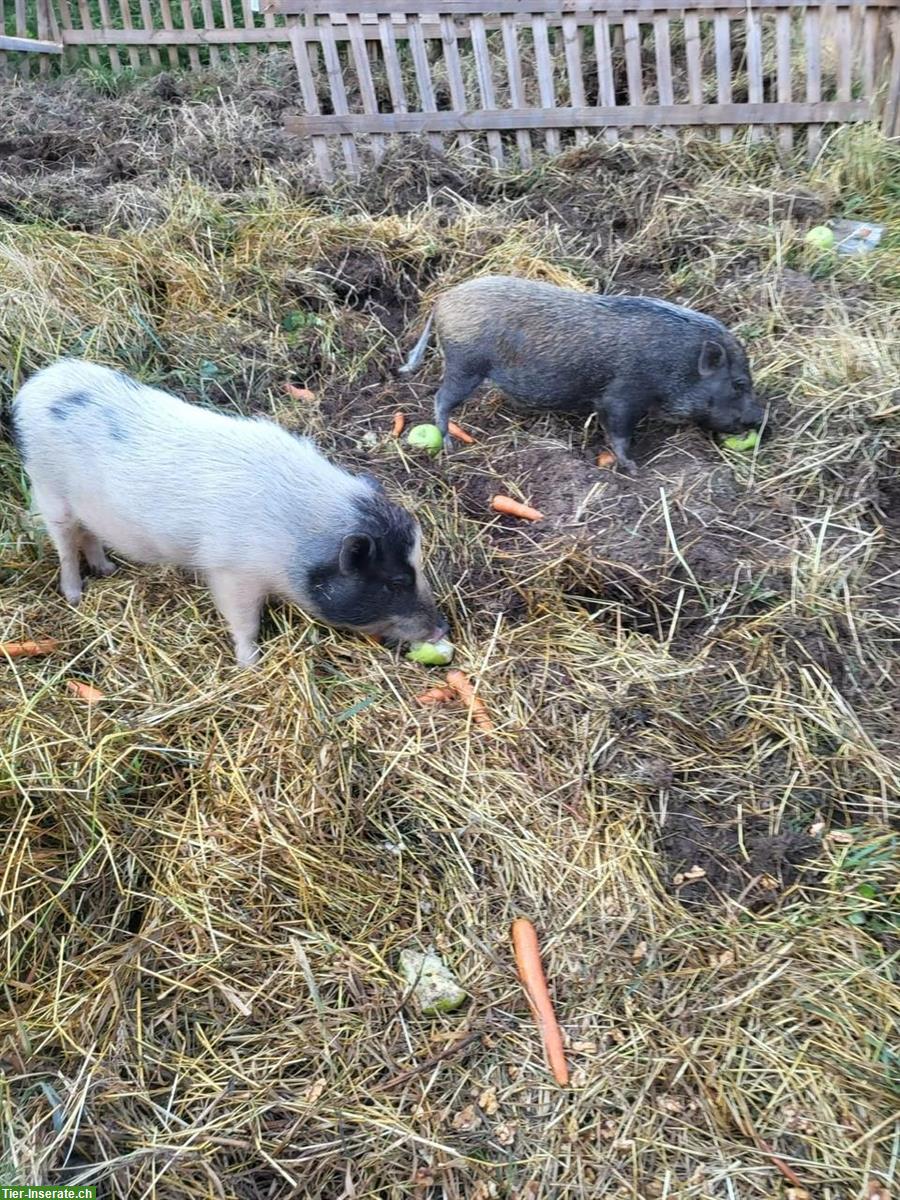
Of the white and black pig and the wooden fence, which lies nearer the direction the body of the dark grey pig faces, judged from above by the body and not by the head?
the wooden fence

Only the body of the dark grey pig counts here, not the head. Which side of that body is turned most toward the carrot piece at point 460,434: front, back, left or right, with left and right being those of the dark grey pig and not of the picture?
back

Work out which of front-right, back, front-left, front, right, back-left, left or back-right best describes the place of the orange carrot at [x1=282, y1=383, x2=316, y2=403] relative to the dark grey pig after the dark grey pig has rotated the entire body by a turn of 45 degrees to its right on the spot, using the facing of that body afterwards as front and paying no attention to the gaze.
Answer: back-right

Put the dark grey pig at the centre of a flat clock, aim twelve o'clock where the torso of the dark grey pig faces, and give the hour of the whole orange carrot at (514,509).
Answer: The whole orange carrot is roughly at 4 o'clock from the dark grey pig.

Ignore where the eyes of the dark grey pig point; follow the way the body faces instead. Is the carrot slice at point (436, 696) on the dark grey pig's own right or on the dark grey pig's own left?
on the dark grey pig's own right

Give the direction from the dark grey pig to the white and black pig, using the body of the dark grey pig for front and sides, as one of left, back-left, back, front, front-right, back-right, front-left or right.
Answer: back-right

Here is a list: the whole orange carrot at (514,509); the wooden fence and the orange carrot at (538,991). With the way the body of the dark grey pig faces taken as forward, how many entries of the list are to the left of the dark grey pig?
1

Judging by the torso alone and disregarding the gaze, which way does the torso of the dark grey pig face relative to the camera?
to the viewer's right

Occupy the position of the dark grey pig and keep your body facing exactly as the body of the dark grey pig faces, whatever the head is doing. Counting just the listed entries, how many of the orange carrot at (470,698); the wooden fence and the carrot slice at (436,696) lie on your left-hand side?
1

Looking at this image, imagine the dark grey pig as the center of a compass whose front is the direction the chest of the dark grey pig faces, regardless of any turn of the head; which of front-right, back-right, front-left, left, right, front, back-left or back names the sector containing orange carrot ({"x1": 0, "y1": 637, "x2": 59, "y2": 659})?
back-right

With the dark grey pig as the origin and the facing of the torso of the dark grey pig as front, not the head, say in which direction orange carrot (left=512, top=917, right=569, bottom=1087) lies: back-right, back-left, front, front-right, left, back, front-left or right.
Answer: right

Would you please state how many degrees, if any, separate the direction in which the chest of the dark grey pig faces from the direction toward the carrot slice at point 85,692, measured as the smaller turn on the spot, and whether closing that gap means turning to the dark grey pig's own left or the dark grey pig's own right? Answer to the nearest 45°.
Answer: approximately 135° to the dark grey pig's own right
